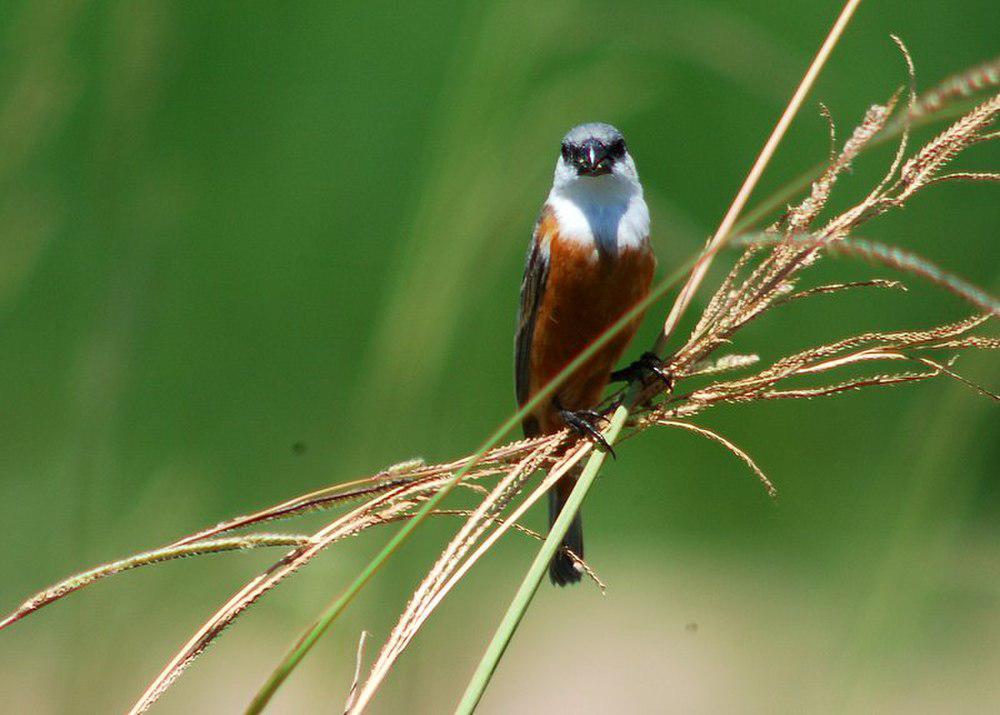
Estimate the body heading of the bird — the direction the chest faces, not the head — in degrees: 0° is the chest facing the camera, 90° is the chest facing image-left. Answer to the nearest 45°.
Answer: approximately 0°
